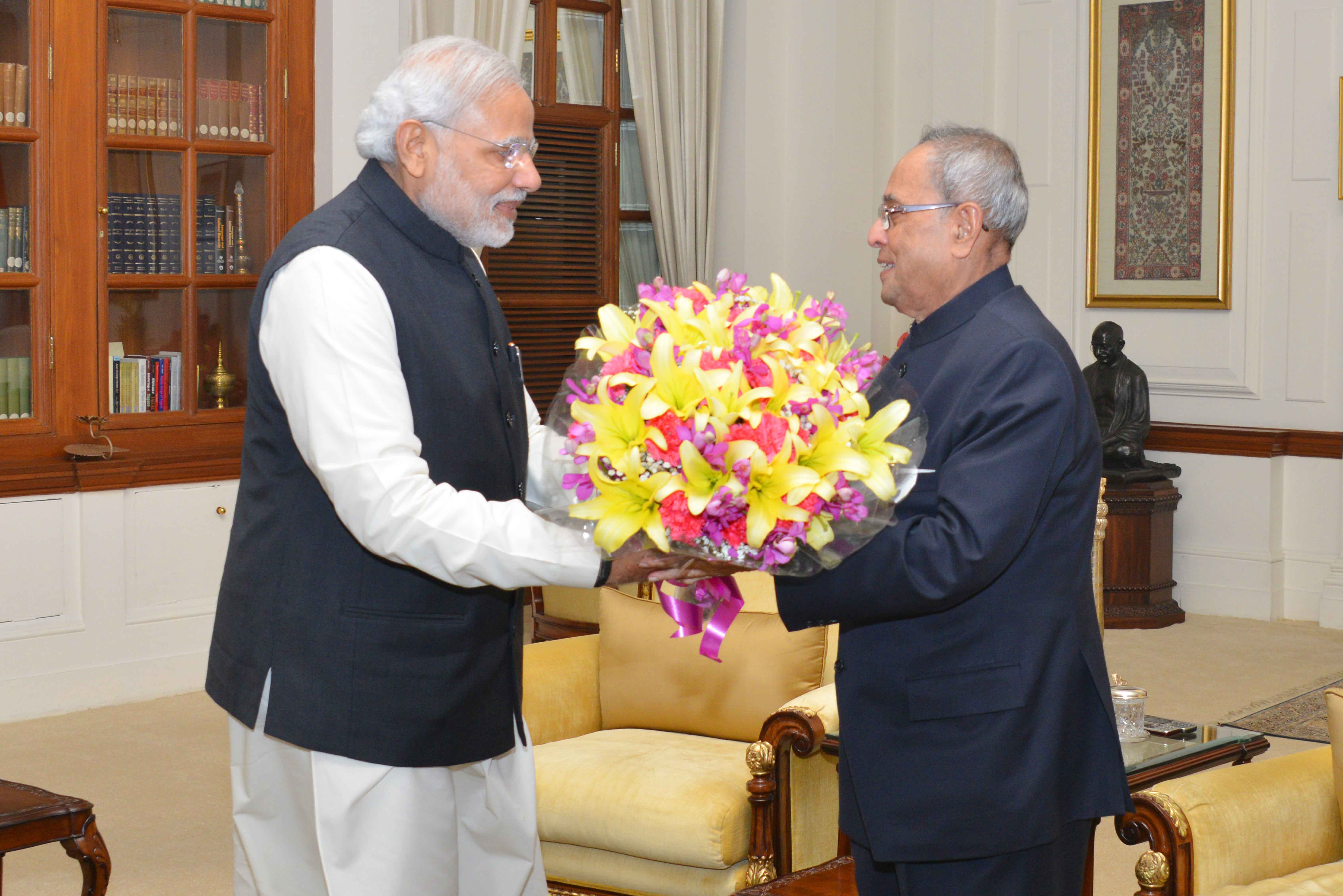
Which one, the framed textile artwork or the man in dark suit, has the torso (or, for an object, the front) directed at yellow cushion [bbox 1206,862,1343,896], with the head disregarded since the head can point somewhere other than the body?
the framed textile artwork

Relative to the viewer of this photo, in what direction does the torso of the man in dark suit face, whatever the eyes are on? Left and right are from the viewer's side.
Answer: facing to the left of the viewer

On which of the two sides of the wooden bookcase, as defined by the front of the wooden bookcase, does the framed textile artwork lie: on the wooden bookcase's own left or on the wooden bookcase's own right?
on the wooden bookcase's own left

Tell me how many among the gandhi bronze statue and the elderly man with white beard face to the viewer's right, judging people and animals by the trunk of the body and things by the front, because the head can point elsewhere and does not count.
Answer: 1

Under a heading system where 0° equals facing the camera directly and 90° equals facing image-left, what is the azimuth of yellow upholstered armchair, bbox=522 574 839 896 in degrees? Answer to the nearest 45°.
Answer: approximately 45°

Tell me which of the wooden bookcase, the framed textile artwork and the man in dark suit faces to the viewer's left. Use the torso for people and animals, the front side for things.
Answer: the man in dark suit

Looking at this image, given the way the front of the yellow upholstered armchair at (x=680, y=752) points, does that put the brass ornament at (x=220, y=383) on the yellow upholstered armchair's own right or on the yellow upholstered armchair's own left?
on the yellow upholstered armchair's own right

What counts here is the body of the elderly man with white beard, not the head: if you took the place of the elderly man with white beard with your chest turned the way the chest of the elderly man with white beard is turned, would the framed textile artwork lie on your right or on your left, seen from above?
on your left

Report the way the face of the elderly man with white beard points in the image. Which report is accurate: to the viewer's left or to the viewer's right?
to the viewer's right

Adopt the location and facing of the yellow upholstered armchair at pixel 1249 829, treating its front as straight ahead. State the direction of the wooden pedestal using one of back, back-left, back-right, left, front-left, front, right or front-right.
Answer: back-right

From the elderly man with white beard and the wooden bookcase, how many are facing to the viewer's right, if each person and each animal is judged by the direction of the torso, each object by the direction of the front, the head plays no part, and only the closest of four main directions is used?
1

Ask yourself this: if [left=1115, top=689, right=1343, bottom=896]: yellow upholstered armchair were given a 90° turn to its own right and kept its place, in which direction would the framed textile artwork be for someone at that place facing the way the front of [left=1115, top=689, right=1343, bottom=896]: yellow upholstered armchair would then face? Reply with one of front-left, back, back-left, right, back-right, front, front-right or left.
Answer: front-right
